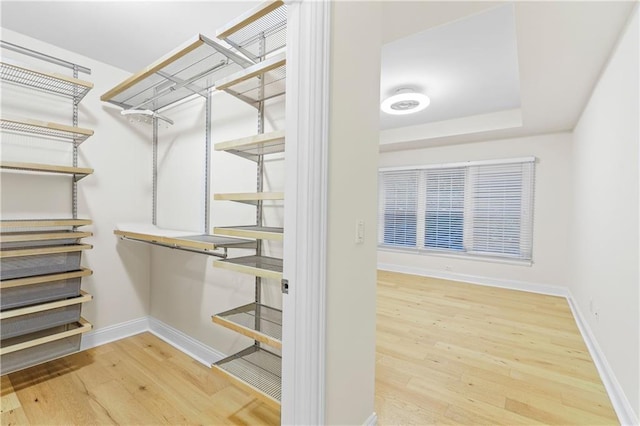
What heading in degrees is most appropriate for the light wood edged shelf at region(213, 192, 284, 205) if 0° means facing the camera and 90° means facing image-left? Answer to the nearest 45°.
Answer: approximately 45°

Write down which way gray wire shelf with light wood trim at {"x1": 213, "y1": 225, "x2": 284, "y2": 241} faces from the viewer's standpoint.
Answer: facing the viewer and to the left of the viewer

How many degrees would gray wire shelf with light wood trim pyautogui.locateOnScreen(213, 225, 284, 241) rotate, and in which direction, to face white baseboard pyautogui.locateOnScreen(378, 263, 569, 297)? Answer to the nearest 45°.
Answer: approximately 180°

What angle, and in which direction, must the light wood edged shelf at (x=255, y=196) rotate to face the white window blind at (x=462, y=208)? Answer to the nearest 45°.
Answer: approximately 180°

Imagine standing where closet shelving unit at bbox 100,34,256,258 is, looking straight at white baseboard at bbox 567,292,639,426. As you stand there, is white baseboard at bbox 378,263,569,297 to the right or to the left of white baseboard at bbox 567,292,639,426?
left
